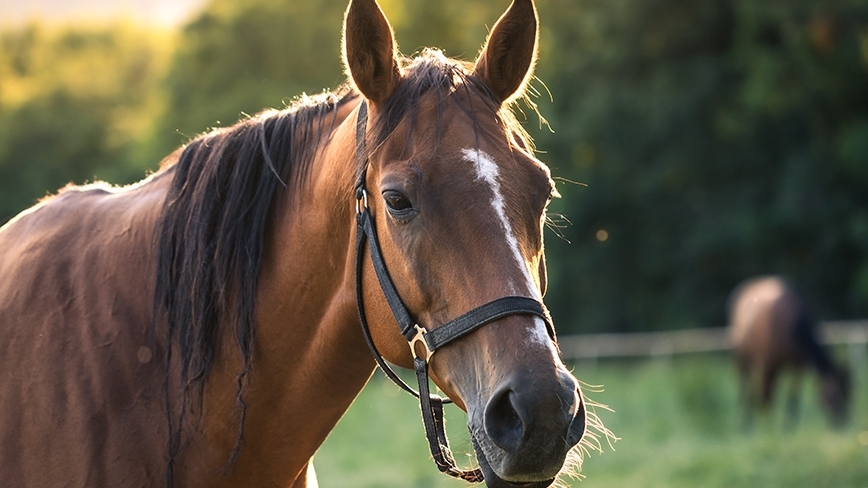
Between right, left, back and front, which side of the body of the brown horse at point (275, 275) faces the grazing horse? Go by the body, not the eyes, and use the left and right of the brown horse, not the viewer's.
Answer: left

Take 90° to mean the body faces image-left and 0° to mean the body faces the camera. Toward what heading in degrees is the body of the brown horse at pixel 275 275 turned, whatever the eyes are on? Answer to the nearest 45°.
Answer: approximately 315°
